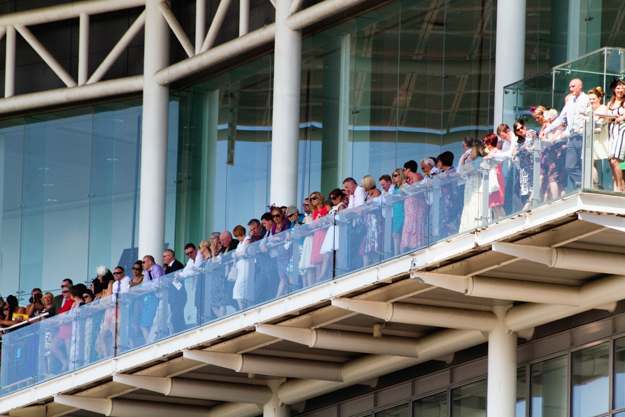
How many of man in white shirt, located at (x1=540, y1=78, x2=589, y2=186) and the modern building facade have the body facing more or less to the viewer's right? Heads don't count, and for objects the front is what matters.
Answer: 0

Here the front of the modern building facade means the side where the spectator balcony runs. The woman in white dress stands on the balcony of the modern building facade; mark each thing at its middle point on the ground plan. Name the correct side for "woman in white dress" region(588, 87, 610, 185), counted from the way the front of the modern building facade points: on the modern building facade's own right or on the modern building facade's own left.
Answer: on the modern building facade's own left

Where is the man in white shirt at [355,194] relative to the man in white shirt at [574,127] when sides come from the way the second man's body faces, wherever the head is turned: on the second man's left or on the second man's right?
on the second man's right

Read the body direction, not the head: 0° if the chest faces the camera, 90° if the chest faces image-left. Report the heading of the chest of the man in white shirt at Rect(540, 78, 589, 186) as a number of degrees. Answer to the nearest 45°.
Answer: approximately 45°

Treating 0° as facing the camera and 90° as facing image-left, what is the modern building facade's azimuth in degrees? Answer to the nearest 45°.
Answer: approximately 45°

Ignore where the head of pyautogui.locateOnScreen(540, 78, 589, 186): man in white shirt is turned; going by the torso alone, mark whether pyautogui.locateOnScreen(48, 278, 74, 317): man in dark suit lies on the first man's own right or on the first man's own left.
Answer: on the first man's own right
